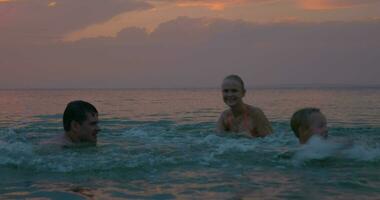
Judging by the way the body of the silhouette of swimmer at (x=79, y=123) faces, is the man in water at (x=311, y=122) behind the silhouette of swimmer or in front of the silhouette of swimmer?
in front

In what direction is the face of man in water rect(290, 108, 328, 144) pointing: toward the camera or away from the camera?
toward the camera

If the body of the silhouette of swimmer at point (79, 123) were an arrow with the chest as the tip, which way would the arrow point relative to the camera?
to the viewer's right
